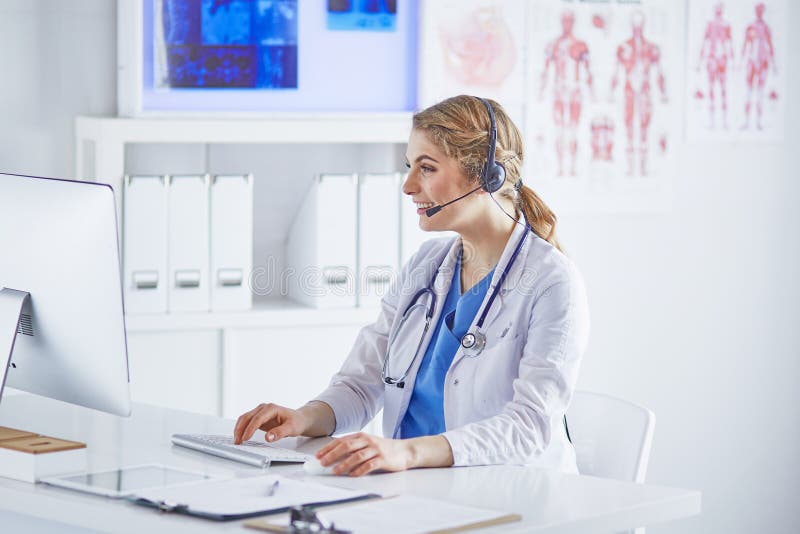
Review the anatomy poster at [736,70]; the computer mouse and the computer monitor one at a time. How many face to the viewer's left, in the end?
1

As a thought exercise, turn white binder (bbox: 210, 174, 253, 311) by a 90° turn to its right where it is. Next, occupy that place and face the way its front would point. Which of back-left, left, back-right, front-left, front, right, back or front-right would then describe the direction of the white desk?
left

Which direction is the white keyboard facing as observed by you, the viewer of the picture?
facing away from the viewer and to the right of the viewer

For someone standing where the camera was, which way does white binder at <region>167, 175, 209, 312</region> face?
facing the viewer

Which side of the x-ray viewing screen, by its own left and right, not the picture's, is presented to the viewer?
front

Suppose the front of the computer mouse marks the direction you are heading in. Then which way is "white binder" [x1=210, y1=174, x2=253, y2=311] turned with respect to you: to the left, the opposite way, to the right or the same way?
to the left

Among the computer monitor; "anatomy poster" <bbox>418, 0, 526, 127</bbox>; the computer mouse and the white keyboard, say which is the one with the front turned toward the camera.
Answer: the anatomy poster

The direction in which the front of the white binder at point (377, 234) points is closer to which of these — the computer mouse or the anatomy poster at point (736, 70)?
the computer mouse

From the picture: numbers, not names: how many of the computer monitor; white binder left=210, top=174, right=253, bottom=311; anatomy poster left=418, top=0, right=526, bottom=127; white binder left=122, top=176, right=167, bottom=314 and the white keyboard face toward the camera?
3

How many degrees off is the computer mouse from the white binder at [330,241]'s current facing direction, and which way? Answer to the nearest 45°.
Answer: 0° — it already faces it

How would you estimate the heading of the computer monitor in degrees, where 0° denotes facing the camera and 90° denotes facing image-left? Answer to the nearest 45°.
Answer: approximately 225°

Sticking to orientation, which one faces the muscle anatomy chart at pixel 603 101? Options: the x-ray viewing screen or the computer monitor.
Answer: the computer monitor

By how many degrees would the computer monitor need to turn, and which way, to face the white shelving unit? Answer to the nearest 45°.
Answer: approximately 45° to its left

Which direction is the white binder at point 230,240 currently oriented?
toward the camera

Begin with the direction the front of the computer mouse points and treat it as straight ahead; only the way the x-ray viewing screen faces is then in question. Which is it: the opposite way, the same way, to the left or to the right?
to the left

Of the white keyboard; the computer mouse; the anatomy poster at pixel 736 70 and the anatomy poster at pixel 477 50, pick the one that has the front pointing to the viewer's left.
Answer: the computer mouse

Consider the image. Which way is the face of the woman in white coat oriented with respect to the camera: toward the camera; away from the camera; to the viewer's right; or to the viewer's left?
to the viewer's left
